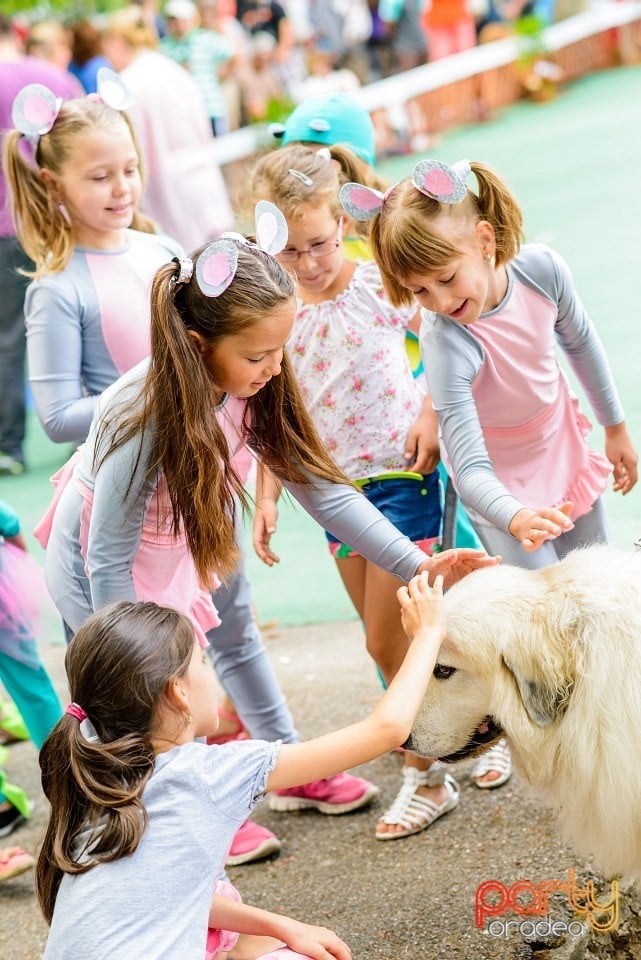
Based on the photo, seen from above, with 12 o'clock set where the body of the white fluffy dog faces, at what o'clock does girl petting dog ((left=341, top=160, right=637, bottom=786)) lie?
The girl petting dog is roughly at 3 o'clock from the white fluffy dog.

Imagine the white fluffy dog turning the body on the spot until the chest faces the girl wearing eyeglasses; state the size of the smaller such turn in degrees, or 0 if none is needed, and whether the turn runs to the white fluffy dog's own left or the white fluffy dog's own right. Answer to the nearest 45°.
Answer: approximately 90° to the white fluffy dog's own right

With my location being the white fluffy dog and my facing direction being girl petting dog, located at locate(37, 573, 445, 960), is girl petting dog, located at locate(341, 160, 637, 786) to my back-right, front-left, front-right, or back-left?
back-right

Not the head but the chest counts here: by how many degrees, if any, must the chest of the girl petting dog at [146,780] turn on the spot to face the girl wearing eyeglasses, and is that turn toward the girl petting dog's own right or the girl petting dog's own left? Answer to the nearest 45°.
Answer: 0° — they already face them

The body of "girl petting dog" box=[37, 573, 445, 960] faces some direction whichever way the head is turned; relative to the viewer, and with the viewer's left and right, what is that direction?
facing away from the viewer and to the right of the viewer

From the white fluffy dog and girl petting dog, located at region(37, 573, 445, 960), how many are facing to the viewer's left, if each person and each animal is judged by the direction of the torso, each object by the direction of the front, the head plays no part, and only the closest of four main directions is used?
1

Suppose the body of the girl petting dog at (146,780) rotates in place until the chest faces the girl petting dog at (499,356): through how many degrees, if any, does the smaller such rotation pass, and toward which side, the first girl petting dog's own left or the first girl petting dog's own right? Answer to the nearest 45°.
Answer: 0° — they already face them

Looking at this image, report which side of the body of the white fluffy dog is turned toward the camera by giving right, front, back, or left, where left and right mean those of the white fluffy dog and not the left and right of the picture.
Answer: left
